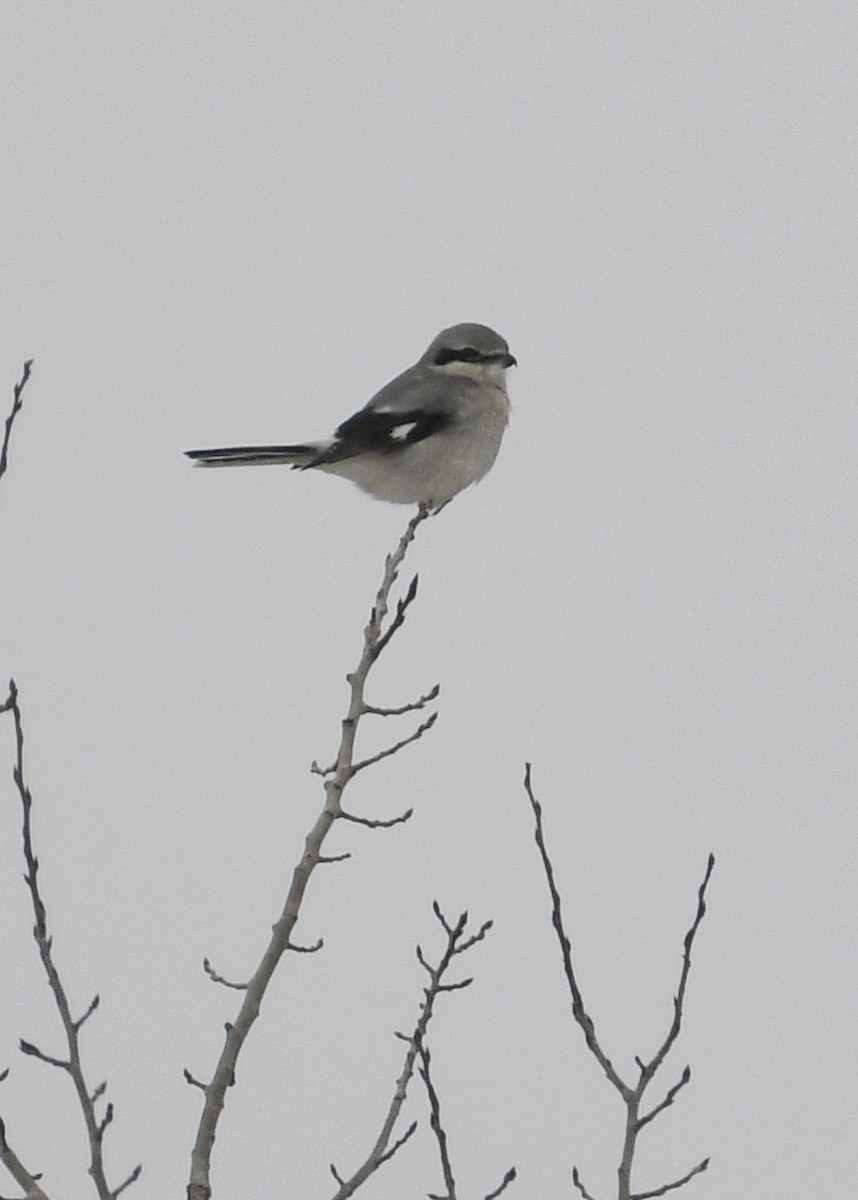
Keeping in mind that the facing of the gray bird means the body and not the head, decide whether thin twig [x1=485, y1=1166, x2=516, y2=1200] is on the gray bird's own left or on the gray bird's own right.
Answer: on the gray bird's own right

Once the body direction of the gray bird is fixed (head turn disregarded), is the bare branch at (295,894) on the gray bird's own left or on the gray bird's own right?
on the gray bird's own right

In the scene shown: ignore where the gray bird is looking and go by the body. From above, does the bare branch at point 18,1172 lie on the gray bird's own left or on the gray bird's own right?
on the gray bird's own right

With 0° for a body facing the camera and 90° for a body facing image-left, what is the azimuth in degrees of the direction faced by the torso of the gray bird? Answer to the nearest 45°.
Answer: approximately 270°

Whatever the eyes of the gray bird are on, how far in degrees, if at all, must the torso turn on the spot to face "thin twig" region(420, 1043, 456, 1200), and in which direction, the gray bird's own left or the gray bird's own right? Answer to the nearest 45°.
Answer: approximately 90° to the gray bird's own right
